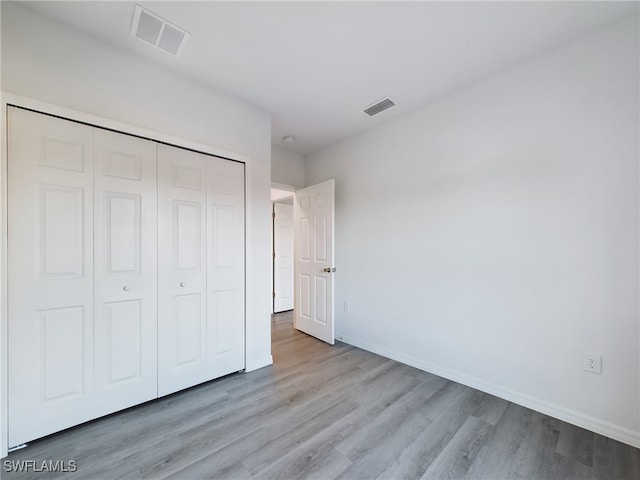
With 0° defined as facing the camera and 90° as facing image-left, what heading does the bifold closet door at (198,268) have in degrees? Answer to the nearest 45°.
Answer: approximately 315°

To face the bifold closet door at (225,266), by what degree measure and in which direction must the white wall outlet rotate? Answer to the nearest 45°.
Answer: approximately 45° to its right

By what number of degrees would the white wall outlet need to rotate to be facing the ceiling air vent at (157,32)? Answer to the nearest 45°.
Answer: approximately 45° to its right

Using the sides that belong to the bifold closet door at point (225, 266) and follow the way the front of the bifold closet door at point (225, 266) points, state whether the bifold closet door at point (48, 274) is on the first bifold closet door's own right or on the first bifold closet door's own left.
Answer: on the first bifold closet door's own right
